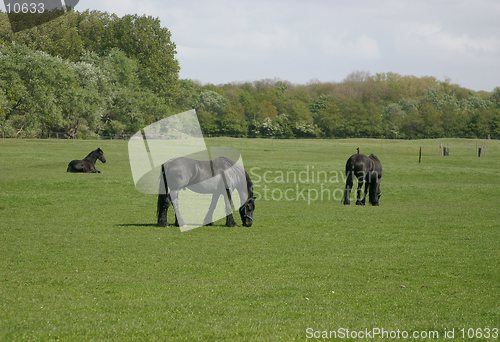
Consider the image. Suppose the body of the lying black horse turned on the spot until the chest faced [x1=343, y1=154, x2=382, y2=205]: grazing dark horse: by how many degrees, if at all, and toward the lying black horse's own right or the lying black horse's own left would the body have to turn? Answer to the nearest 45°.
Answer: approximately 45° to the lying black horse's own right

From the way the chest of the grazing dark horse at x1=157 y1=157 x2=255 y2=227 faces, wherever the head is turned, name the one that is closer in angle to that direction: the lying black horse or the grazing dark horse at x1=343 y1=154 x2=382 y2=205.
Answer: the grazing dark horse

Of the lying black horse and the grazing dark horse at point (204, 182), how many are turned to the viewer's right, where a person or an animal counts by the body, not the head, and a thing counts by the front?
2

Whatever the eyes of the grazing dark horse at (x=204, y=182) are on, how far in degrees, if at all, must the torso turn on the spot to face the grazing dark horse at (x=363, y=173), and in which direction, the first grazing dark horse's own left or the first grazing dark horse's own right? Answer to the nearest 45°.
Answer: approximately 45° to the first grazing dark horse's own left

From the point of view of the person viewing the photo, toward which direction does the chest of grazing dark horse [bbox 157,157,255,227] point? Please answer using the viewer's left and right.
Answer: facing to the right of the viewer

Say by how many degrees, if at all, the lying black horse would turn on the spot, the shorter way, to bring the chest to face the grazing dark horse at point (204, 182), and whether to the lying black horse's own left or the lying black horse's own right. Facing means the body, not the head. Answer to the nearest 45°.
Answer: approximately 90° to the lying black horse's own right

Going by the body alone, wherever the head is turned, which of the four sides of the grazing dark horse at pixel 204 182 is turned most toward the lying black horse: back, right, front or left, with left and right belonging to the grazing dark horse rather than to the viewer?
left

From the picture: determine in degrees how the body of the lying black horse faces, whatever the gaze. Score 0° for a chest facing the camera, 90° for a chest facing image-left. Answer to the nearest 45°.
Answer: approximately 270°
